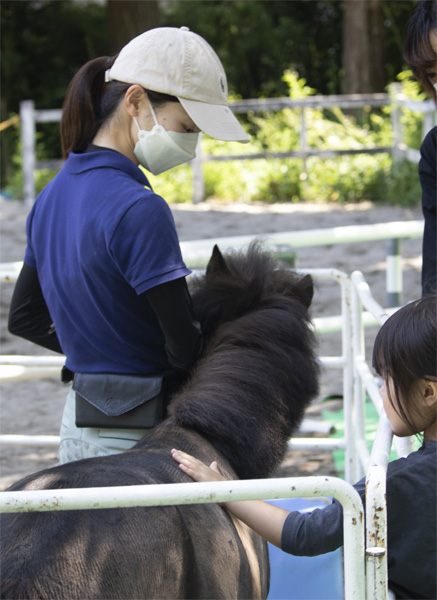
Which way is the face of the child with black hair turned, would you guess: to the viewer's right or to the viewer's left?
to the viewer's left

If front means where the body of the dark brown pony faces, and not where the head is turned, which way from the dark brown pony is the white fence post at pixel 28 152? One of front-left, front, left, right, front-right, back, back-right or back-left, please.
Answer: front-left

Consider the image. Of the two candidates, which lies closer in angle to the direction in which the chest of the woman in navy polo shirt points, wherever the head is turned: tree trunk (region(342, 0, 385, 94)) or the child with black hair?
the tree trunk

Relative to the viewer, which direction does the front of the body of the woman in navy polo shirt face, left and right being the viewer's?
facing away from the viewer and to the right of the viewer

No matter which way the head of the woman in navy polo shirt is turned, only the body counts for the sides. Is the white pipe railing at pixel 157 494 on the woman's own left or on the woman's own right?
on the woman's own right

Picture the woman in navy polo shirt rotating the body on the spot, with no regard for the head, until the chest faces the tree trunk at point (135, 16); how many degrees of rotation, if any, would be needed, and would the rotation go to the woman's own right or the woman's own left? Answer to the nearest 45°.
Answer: approximately 45° to the woman's own left

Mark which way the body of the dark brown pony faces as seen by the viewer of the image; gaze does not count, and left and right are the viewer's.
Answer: facing away from the viewer and to the right of the viewer

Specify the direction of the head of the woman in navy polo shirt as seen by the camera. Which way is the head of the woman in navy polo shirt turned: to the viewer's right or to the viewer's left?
to the viewer's right
